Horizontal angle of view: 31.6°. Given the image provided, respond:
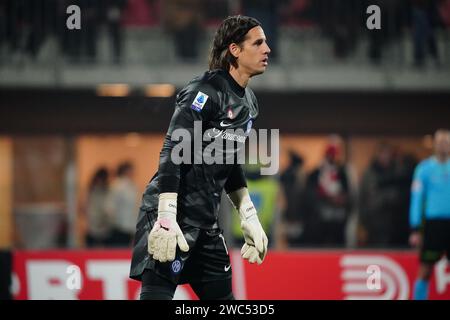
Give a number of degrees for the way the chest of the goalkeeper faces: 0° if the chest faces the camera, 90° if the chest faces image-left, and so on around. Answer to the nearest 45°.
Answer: approximately 315°

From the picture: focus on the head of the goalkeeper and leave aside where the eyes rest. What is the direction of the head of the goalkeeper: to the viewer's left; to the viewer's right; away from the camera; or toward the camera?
to the viewer's right
